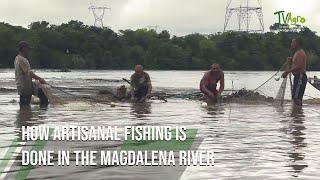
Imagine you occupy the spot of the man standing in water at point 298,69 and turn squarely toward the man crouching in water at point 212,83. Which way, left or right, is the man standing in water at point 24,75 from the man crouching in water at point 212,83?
left

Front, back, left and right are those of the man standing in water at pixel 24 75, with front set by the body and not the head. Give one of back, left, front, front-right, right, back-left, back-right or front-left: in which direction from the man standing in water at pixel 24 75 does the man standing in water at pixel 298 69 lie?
front

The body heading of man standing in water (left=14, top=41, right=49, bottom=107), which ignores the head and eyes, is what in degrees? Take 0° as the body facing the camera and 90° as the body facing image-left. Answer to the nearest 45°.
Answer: approximately 270°

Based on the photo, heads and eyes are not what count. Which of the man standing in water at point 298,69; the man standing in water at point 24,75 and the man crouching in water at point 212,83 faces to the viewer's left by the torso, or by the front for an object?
the man standing in water at point 298,69

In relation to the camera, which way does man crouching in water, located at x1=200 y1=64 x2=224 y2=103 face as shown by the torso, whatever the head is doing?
toward the camera

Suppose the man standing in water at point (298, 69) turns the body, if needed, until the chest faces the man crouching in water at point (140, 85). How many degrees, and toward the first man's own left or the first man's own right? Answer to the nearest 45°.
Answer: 0° — they already face them

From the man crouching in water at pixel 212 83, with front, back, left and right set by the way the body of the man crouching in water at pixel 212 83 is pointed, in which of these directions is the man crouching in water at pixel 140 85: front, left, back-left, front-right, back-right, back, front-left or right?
right

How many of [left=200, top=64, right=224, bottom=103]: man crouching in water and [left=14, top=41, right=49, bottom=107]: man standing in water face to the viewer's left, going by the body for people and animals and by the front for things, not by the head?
0

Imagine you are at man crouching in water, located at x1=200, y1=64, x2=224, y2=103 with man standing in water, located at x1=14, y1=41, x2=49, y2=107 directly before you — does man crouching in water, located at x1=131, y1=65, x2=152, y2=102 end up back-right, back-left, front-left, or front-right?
front-right

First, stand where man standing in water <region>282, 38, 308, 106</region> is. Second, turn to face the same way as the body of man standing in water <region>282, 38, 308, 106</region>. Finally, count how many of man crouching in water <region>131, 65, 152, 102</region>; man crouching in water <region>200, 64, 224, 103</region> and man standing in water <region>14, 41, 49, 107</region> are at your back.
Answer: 0

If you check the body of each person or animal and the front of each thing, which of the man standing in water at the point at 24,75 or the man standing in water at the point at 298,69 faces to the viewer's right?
the man standing in water at the point at 24,75

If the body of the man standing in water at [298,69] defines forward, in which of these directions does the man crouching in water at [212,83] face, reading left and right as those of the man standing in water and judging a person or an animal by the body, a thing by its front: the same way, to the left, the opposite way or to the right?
to the left
